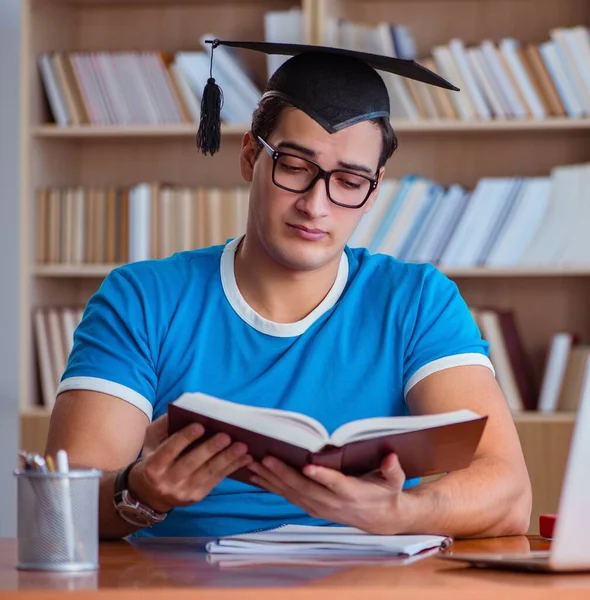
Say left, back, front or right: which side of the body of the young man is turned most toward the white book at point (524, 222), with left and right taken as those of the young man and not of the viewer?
back

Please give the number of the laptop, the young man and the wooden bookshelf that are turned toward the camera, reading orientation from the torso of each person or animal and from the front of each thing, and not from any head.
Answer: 2

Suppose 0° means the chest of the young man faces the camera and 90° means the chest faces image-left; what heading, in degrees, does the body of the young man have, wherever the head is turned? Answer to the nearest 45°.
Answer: approximately 0°

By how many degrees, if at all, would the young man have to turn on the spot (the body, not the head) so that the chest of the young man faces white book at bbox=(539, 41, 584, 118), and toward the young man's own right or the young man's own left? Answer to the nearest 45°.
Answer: approximately 135° to the young man's own left

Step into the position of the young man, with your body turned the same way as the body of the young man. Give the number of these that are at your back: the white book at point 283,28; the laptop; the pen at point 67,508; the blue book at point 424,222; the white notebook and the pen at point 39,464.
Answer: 2

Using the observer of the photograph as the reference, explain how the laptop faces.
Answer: facing away from the viewer and to the left of the viewer

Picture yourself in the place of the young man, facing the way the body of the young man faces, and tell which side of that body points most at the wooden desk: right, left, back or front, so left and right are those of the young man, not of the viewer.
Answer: front

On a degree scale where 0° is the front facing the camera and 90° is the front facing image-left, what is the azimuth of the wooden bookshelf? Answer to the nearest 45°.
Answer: approximately 0°

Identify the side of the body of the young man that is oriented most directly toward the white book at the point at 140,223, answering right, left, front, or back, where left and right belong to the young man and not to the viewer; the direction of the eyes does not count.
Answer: back

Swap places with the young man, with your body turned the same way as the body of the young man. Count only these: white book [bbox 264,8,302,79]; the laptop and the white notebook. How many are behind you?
1
